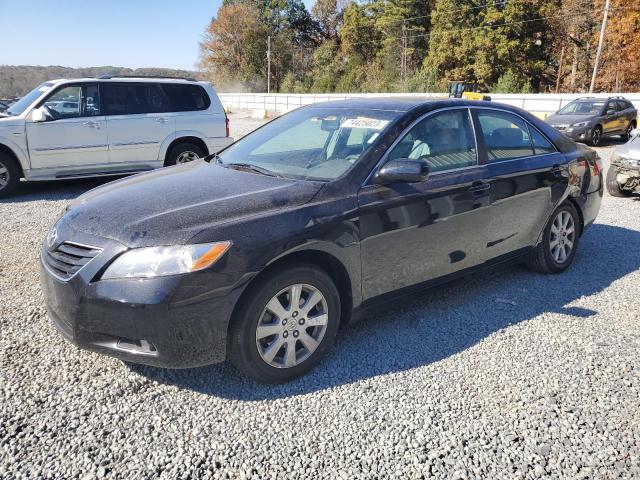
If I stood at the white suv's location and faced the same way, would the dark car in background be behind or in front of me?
behind

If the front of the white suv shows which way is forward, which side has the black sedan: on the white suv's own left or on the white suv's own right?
on the white suv's own left

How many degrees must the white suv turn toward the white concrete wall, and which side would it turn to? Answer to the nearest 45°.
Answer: approximately 135° to its right

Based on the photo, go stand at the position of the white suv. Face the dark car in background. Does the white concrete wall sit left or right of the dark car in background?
left

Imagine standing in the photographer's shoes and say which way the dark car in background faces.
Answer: facing the viewer and to the left of the viewer

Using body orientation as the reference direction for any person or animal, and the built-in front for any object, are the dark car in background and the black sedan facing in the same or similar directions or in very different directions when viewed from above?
same or similar directions

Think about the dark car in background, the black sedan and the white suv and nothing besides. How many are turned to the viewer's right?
0

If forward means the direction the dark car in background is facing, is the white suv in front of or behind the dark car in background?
in front

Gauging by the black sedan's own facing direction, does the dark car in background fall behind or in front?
behind

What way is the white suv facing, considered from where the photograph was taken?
facing to the left of the viewer

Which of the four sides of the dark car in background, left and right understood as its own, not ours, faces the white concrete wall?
right

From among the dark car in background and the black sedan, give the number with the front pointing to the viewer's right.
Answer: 0

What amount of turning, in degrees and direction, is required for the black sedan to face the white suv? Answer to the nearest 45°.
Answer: approximately 90° to its right

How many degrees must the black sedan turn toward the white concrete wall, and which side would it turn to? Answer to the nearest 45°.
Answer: approximately 135° to its right

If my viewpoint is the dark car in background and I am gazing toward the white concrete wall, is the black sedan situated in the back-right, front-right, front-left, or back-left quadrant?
back-left

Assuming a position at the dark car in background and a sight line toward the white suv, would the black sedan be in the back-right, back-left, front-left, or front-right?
front-left

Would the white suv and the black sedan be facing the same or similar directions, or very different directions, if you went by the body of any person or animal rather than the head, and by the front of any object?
same or similar directions
